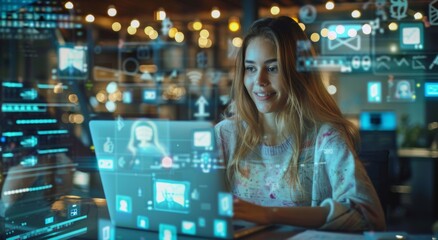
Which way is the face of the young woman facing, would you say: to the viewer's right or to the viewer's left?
to the viewer's left

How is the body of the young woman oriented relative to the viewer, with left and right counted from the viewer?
facing the viewer and to the left of the viewer

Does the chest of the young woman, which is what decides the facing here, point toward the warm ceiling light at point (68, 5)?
no
